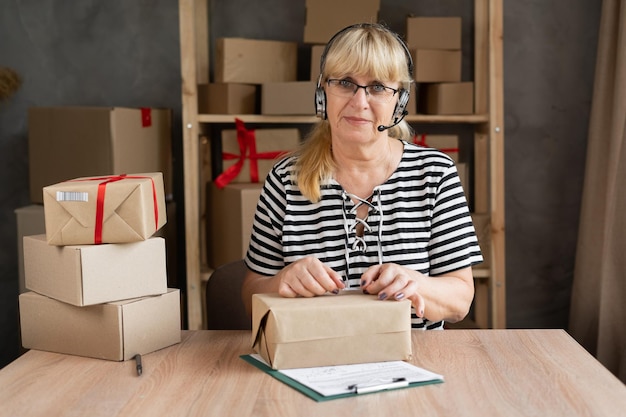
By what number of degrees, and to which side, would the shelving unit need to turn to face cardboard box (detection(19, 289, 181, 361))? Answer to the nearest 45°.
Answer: approximately 45° to its right

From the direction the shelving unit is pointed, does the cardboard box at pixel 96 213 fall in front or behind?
in front

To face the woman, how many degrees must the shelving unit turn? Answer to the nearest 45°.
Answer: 0° — it already faces them

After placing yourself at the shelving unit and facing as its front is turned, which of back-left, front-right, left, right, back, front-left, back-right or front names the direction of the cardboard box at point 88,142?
right

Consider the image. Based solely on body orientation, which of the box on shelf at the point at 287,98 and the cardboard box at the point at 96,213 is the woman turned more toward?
the cardboard box

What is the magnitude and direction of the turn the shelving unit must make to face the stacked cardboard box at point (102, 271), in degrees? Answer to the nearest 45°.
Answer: approximately 45° to its right

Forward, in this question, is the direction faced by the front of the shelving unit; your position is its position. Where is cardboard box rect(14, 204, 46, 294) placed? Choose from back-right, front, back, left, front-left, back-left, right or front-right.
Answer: right

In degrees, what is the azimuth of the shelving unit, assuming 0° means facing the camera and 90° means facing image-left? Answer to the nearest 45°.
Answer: approximately 0°

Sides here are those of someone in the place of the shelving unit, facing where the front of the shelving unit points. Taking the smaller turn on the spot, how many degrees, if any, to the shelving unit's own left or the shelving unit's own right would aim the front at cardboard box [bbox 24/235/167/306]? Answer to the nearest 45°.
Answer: approximately 45° to the shelving unit's own right

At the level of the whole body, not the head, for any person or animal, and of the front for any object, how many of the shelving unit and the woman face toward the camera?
2
